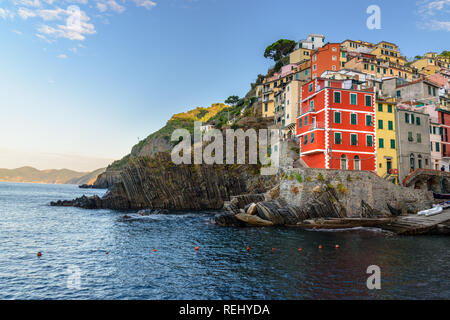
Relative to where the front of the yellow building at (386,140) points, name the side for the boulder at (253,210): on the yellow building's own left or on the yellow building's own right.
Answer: on the yellow building's own right

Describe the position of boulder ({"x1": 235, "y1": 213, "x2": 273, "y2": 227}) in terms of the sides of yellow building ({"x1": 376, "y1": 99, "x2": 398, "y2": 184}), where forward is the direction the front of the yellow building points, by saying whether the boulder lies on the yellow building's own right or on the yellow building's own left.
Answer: on the yellow building's own right

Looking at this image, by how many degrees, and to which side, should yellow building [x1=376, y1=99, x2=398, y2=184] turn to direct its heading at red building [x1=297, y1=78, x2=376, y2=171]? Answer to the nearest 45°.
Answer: approximately 45° to its right

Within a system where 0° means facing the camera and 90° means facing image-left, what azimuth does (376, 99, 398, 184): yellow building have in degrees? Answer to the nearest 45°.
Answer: approximately 0°
